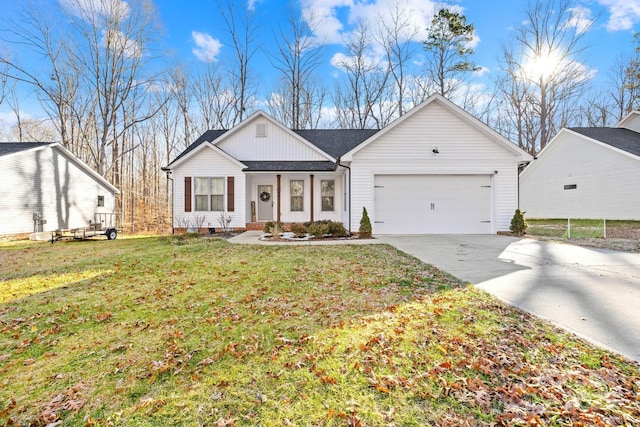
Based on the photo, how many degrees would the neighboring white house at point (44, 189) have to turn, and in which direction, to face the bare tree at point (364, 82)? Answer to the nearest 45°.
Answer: approximately 135° to its left

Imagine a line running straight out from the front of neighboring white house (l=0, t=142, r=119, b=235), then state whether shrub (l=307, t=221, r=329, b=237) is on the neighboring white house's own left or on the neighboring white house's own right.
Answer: on the neighboring white house's own left

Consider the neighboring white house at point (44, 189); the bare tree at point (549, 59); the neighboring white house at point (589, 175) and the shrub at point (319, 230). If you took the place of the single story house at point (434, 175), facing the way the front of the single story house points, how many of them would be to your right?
2

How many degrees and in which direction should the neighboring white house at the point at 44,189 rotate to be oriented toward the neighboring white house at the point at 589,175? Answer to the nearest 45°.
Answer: approximately 90° to its left

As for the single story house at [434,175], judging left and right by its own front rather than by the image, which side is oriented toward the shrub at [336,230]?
front

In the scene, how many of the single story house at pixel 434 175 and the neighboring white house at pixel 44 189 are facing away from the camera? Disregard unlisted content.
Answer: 0

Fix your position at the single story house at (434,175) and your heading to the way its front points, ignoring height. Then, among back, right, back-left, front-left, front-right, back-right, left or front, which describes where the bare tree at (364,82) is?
back

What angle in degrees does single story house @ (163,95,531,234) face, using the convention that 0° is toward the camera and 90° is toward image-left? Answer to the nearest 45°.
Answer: approximately 0°

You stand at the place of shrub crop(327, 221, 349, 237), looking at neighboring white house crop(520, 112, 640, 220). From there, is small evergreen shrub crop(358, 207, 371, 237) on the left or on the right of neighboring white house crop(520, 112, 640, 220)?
right

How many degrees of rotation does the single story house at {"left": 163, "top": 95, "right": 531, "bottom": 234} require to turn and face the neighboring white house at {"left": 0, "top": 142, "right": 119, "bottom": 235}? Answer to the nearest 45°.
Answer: approximately 90° to its right

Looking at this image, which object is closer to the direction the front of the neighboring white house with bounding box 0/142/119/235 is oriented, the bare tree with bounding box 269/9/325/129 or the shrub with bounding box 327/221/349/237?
the shrub

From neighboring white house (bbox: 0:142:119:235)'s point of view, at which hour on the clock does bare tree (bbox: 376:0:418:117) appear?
The bare tree is roughly at 8 o'clock from the neighboring white house.
